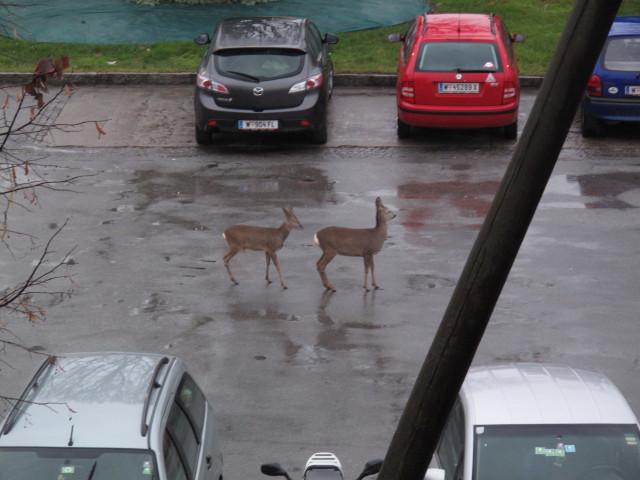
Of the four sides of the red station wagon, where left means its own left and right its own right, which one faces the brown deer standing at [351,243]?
back

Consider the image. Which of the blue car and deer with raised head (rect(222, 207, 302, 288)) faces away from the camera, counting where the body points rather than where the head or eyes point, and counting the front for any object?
the blue car

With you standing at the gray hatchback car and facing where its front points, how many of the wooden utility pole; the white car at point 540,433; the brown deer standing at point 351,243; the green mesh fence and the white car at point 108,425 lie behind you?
4

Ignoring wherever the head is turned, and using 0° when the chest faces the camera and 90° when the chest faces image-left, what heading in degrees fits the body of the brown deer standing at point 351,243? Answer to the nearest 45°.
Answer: approximately 270°

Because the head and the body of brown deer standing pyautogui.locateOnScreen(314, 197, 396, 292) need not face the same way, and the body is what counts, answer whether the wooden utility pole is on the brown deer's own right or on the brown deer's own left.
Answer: on the brown deer's own right

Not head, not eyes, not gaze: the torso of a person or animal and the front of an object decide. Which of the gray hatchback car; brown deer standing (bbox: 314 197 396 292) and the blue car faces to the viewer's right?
the brown deer standing

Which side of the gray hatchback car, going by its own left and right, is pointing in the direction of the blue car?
right

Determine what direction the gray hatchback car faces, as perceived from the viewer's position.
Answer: facing away from the viewer

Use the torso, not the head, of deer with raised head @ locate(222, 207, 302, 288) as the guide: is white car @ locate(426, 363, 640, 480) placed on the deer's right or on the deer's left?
on the deer's right

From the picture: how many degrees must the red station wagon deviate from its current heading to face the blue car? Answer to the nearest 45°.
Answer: approximately 90° to its right

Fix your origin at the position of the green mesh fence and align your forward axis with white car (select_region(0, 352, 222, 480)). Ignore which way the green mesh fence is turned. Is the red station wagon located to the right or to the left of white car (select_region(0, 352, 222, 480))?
left

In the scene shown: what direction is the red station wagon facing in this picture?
away from the camera

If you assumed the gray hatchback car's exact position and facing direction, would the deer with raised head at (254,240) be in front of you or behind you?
behind

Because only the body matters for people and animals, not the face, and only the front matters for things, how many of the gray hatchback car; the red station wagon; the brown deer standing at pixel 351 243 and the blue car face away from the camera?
3
